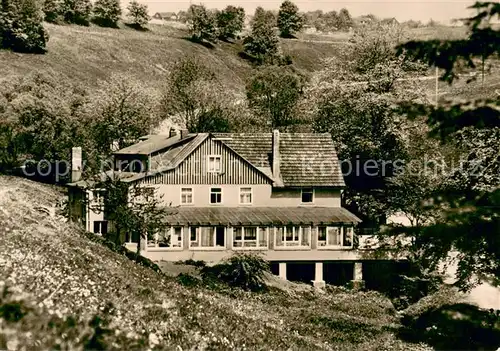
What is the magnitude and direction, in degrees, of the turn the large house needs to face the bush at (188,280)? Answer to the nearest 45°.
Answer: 0° — it already faces it

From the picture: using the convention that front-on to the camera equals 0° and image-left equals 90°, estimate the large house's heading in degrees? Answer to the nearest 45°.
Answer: approximately 0°

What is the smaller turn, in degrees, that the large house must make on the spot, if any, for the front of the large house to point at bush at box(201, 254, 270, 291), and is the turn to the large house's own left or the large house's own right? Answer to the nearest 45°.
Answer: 0° — it already faces it

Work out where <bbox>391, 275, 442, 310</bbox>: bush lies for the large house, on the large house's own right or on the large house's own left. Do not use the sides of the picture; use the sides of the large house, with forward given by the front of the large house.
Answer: on the large house's own left
